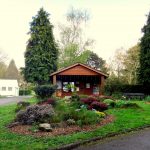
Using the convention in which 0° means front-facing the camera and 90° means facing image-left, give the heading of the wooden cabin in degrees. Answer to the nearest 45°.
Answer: approximately 0°

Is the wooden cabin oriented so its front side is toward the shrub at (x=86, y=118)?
yes

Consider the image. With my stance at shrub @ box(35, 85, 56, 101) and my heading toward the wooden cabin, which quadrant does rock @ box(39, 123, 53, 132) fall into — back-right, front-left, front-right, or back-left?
back-right

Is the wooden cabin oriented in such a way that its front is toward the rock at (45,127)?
yes

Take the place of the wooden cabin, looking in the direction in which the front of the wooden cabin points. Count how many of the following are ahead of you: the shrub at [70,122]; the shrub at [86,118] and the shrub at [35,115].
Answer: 3

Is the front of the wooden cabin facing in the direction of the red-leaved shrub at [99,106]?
yes

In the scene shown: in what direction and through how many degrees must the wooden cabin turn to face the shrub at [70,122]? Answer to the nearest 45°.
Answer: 0° — it already faces it

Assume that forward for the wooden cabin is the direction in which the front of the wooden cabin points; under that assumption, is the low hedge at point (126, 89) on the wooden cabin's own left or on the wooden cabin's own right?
on the wooden cabin's own left

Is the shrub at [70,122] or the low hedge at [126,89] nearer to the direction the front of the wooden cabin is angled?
the shrub
